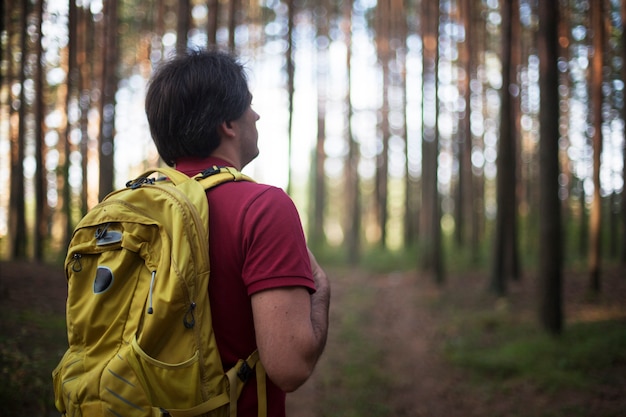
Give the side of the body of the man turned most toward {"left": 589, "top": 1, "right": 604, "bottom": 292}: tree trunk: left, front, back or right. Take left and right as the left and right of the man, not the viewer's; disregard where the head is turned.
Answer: front

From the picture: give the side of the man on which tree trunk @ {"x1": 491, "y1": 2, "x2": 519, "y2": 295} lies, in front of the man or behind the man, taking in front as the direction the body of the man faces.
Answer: in front

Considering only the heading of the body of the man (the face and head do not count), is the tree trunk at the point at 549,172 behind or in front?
in front

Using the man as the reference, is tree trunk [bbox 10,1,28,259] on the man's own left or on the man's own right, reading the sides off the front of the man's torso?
on the man's own left

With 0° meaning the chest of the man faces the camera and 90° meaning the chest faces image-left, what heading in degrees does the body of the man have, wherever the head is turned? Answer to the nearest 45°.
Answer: approximately 225°

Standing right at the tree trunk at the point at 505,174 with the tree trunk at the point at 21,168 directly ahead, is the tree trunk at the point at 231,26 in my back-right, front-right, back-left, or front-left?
front-right

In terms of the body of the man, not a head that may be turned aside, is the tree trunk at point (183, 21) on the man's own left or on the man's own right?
on the man's own left

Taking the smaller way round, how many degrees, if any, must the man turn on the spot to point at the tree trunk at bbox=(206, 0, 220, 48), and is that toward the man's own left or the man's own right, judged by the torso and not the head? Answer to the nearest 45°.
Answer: approximately 45° to the man's own left

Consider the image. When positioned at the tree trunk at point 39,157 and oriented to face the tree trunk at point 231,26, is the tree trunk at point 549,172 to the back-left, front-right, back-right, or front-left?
front-right

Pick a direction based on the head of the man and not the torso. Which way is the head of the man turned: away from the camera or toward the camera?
away from the camera
